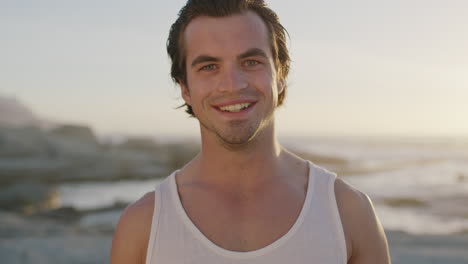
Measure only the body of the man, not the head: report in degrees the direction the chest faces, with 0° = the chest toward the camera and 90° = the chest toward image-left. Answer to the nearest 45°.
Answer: approximately 0°
